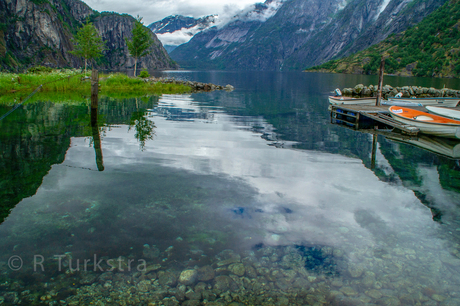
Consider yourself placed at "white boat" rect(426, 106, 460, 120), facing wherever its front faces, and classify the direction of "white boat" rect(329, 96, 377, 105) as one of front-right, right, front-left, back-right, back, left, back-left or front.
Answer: front-right

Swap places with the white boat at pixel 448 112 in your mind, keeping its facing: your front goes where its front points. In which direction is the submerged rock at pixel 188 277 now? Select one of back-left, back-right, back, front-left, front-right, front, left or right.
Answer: left

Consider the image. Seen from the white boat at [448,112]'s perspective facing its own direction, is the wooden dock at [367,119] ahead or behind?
ahead

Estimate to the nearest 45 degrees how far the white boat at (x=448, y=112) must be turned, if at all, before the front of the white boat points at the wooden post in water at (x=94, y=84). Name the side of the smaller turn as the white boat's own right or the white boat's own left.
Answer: approximately 45° to the white boat's own left

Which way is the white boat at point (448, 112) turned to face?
to the viewer's left

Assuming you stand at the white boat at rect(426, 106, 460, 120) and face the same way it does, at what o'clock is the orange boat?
The orange boat is roughly at 10 o'clock from the white boat.
